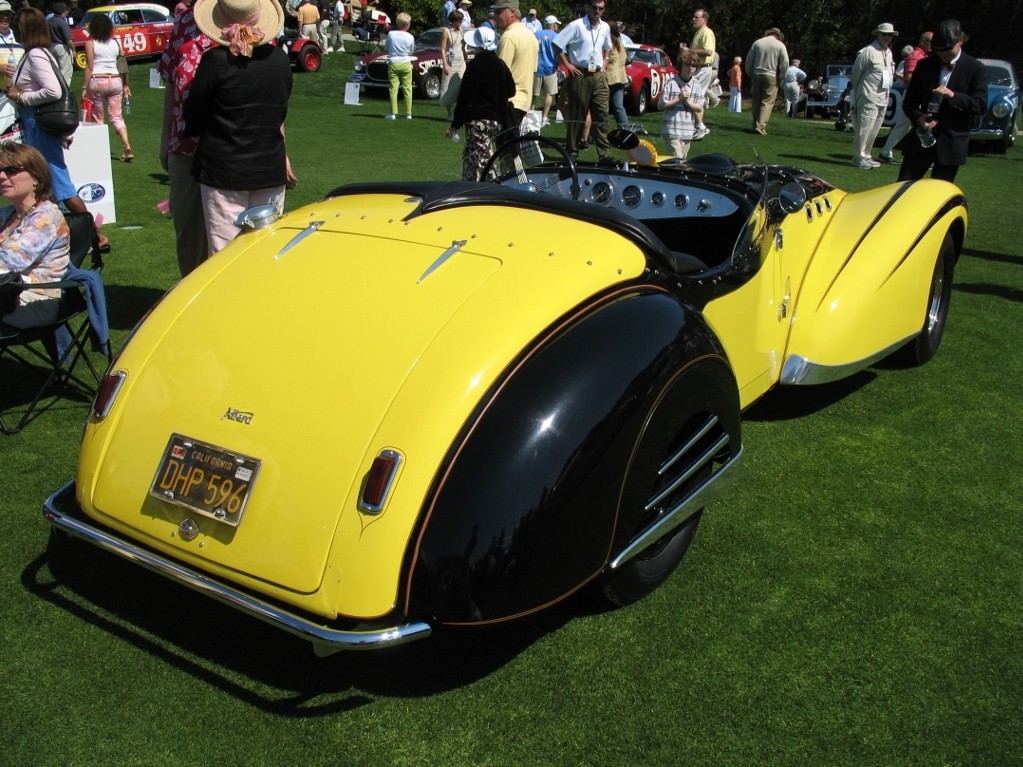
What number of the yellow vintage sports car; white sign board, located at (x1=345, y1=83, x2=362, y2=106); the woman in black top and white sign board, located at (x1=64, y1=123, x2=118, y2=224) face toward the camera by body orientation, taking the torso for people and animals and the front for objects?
2

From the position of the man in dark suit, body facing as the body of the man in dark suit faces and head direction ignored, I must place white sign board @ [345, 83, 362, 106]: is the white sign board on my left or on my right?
on my right

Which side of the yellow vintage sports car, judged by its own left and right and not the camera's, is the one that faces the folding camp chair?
left

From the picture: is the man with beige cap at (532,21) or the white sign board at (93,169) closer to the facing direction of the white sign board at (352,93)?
the white sign board

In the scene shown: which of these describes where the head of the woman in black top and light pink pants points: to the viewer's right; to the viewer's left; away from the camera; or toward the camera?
away from the camera

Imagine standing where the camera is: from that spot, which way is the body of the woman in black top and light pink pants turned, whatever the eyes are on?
away from the camera

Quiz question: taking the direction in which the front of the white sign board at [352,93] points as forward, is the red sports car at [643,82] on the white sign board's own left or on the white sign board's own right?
on the white sign board's own left

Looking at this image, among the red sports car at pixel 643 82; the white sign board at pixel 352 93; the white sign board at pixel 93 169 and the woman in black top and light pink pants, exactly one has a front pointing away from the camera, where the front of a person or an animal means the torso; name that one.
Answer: the woman in black top and light pink pants

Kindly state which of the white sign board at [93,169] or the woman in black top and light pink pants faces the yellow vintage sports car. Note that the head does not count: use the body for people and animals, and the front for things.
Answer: the white sign board

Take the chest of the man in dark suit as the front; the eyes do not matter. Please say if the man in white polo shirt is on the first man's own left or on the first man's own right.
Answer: on the first man's own right

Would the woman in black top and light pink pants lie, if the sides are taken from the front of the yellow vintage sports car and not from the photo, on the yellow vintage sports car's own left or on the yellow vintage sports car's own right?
on the yellow vintage sports car's own left

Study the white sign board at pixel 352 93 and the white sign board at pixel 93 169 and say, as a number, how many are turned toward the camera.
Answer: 2

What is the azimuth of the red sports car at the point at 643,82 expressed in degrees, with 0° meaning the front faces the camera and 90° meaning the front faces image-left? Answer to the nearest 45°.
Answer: approximately 45°

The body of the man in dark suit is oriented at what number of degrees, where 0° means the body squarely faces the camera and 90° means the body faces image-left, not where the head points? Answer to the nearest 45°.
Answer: approximately 45°

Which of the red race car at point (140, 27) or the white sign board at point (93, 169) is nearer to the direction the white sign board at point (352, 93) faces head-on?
the white sign board
